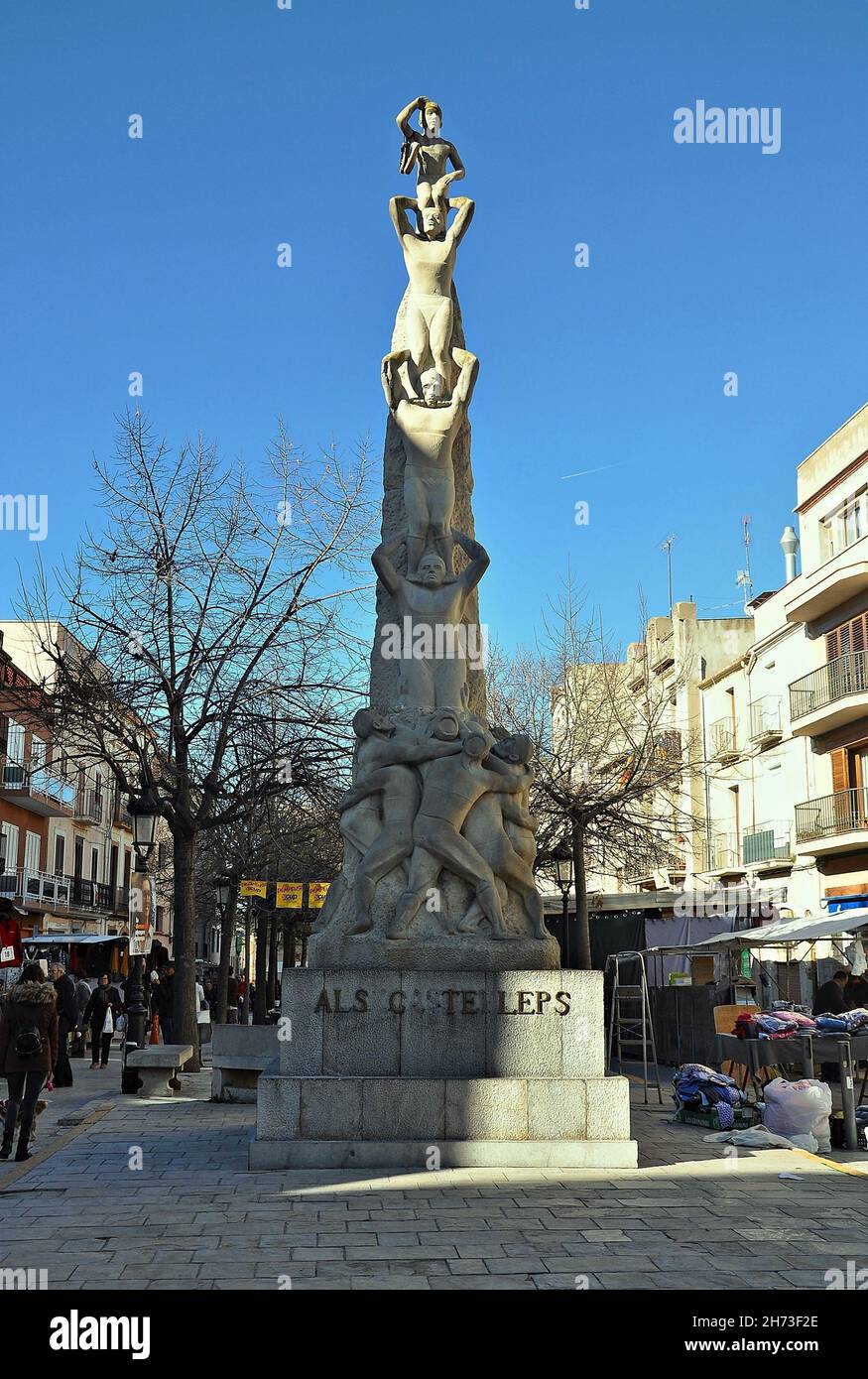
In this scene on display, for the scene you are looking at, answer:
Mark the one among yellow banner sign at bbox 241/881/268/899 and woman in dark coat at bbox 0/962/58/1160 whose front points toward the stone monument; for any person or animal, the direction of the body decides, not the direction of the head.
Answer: the yellow banner sign

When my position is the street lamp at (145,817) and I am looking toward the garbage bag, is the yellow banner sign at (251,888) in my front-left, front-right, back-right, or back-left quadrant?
back-left

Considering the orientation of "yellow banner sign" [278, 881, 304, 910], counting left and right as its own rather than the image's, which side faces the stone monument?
front

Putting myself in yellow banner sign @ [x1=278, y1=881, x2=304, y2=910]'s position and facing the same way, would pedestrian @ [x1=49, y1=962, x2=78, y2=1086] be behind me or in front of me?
in front

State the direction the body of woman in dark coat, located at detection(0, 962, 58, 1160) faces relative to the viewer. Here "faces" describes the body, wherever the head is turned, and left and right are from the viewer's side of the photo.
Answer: facing away from the viewer

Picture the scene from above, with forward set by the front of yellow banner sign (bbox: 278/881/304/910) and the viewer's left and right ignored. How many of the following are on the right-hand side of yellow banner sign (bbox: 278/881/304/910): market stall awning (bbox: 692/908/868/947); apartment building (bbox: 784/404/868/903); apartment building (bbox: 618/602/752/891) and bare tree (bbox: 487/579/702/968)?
0

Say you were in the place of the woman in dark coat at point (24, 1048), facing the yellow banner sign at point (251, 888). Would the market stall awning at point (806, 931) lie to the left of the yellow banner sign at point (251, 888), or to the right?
right

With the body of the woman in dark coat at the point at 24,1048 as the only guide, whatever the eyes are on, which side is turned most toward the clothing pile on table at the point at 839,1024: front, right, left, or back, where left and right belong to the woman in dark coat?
right

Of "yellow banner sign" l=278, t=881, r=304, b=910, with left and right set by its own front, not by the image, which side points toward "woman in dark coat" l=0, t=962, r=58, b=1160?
front

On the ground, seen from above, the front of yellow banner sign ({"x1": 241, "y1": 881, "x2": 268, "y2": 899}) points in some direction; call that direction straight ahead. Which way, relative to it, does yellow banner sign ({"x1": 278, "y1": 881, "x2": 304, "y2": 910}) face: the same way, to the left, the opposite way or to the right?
the same way

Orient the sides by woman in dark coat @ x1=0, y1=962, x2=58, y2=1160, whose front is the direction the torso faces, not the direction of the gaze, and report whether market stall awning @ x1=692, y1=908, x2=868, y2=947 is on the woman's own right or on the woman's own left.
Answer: on the woman's own right

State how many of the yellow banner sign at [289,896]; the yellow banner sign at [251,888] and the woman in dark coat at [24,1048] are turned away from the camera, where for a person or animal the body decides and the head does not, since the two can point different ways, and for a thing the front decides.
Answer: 1

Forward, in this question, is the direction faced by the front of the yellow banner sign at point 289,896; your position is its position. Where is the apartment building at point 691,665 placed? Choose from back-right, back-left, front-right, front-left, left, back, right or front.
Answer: back-left

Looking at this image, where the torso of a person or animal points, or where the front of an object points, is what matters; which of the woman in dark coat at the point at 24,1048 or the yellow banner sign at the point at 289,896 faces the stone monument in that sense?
the yellow banner sign

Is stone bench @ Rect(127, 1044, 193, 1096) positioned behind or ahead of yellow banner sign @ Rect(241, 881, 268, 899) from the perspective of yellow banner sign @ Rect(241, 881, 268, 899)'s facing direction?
ahead

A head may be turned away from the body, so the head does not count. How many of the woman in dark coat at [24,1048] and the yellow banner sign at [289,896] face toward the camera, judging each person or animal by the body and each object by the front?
1

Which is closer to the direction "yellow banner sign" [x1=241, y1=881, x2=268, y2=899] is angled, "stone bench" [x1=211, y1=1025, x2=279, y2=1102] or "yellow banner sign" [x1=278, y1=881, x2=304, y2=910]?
the stone bench

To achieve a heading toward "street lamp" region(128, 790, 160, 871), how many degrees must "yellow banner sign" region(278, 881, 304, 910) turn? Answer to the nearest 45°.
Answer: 0° — it already faces it

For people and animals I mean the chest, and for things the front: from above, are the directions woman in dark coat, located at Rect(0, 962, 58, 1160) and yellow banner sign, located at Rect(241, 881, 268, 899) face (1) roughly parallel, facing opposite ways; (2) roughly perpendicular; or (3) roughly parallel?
roughly parallel, facing opposite ways

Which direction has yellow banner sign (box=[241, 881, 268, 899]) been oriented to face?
toward the camera

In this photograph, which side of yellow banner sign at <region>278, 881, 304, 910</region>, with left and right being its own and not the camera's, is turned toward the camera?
front
